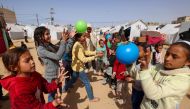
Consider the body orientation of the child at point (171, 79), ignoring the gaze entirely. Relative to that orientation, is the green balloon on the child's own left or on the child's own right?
on the child's own right

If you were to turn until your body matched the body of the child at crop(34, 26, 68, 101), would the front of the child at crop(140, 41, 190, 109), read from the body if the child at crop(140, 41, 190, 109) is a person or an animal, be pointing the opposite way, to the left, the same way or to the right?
the opposite way

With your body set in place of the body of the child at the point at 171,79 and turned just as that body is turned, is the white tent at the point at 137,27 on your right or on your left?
on your right

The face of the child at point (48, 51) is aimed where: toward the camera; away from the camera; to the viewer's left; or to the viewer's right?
to the viewer's right

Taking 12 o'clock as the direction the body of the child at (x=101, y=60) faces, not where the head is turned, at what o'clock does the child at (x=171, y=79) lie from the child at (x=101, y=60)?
the child at (x=171, y=79) is roughly at 12 o'clock from the child at (x=101, y=60).

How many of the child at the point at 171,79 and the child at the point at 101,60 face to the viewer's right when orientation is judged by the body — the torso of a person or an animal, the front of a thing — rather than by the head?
0

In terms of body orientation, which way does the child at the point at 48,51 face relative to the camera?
to the viewer's right

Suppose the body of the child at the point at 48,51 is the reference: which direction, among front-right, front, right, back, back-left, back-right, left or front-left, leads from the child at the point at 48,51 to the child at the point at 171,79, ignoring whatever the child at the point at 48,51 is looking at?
front-right

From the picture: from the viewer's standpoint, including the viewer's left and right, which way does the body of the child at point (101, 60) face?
facing the viewer and to the left of the viewer

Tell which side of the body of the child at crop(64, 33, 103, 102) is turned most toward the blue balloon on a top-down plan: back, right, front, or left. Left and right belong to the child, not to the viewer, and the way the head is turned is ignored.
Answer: right
